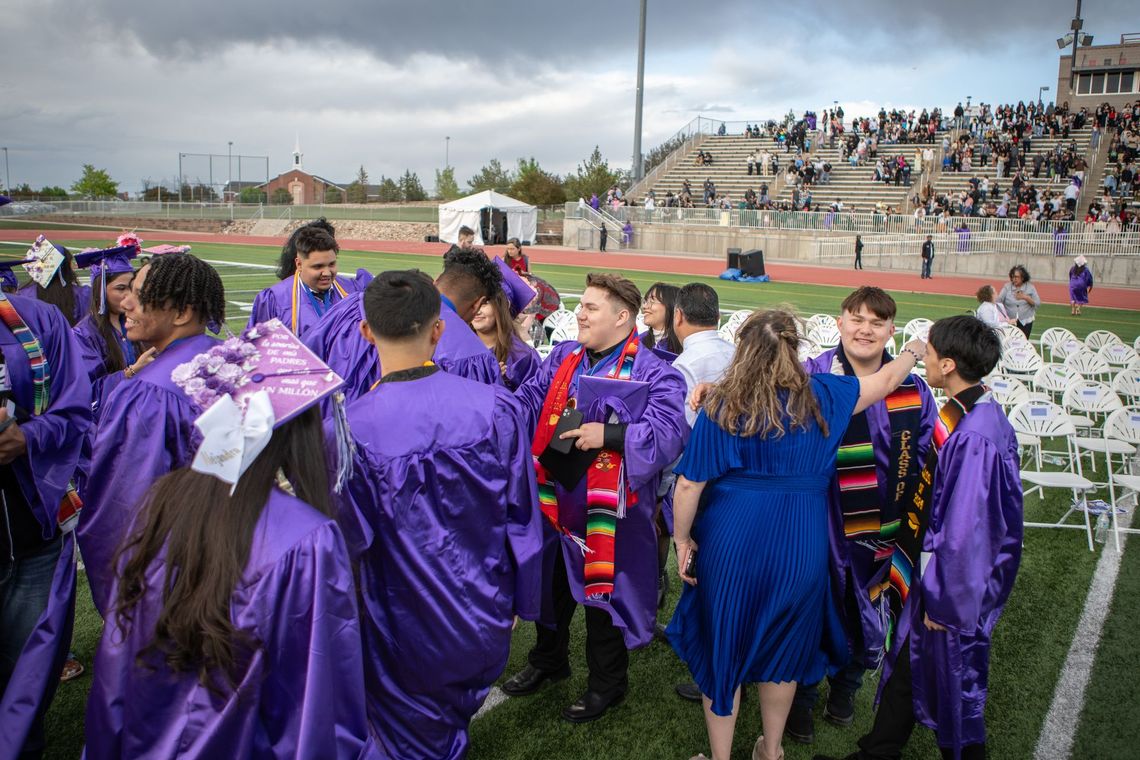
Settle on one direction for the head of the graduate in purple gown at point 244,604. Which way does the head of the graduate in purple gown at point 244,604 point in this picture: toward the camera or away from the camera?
away from the camera

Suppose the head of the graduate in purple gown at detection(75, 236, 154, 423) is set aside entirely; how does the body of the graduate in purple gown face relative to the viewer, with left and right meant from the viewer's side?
facing the viewer and to the right of the viewer

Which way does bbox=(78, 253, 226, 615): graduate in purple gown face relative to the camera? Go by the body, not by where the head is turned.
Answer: to the viewer's left

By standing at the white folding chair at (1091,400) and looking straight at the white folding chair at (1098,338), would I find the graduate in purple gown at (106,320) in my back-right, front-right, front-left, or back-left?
back-left

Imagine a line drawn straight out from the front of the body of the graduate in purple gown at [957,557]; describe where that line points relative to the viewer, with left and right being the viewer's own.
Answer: facing to the left of the viewer

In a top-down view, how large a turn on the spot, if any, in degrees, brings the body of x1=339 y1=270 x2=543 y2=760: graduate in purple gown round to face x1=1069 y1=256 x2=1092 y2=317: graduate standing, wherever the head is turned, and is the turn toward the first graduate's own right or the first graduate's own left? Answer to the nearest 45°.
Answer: approximately 45° to the first graduate's own right

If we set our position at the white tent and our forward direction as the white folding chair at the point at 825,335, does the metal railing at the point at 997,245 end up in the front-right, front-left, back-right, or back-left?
front-left

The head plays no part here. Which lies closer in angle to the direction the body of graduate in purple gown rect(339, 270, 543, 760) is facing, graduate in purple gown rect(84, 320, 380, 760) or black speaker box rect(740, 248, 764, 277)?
the black speaker box

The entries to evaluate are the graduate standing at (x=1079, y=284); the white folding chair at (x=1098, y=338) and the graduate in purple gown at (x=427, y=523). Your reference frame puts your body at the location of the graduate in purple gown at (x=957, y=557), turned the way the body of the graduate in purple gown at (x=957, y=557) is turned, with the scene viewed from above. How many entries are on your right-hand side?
2

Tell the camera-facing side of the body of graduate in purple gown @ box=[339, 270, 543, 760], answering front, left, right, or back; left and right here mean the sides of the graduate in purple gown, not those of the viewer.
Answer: back

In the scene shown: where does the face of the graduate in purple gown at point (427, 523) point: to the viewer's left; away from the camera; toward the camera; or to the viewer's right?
away from the camera

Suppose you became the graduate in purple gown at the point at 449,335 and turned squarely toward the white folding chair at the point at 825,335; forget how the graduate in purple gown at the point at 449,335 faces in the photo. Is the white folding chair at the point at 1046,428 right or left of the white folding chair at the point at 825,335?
right

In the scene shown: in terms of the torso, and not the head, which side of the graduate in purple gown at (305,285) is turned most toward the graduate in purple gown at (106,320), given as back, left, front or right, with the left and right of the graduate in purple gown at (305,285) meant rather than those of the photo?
right

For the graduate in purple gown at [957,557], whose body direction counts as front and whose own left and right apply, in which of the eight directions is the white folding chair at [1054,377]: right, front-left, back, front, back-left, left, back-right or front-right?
right

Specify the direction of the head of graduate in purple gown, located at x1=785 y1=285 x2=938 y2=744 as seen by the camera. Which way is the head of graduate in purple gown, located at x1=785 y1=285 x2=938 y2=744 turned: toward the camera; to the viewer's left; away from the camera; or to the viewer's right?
toward the camera
